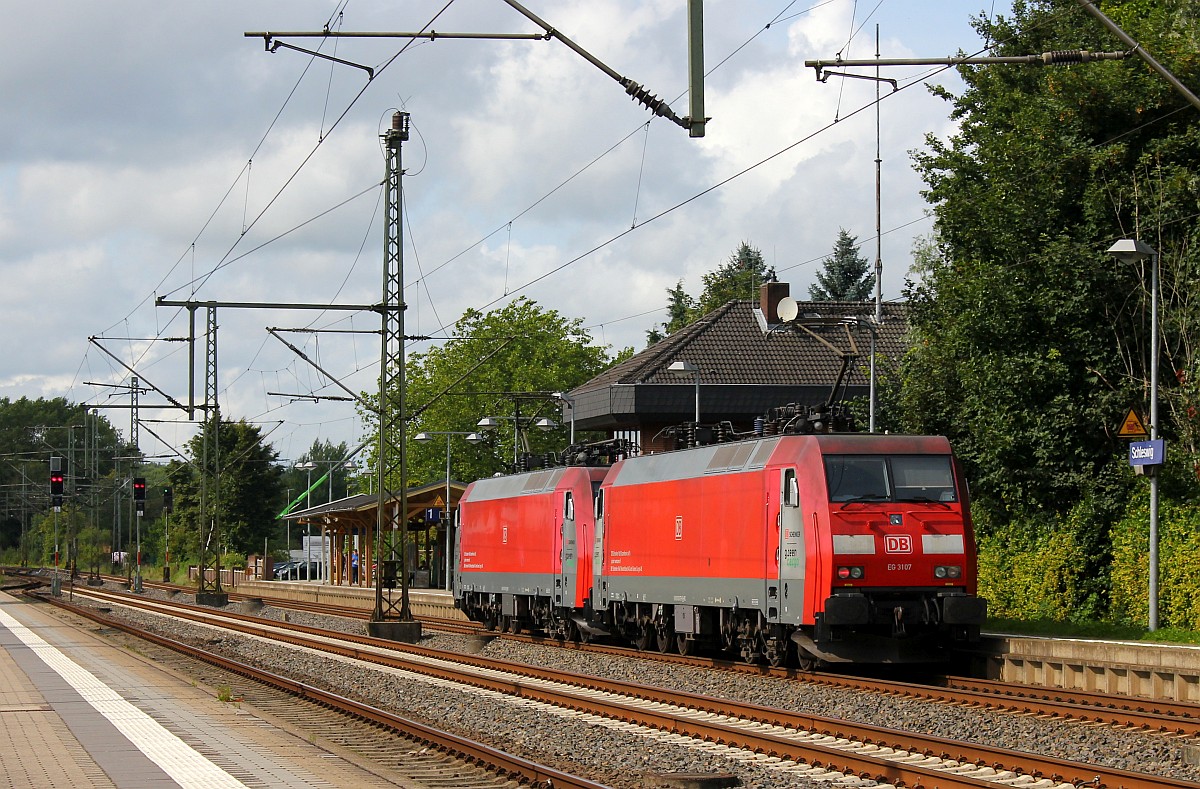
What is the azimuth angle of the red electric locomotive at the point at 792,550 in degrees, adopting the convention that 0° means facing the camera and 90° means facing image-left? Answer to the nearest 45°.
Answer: approximately 315°

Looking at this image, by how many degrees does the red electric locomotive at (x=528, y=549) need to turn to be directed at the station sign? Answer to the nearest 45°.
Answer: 0° — it already faces it

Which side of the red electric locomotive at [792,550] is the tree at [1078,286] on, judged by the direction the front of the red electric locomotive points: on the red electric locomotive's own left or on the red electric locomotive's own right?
on the red electric locomotive's own left

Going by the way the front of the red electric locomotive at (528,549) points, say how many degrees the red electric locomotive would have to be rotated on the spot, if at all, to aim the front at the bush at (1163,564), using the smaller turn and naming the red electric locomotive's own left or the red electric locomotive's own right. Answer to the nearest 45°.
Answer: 0° — it already faces it

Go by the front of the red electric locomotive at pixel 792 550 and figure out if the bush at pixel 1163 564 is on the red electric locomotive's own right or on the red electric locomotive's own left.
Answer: on the red electric locomotive's own left

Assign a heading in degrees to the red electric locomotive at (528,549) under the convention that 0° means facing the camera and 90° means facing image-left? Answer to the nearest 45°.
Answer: approximately 315°

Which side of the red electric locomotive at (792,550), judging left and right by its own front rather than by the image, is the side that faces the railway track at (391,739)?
right
